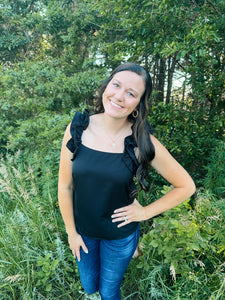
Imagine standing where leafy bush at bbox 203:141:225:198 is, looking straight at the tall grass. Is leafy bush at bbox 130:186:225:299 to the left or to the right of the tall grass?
left

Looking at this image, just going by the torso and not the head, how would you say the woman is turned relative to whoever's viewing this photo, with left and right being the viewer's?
facing the viewer

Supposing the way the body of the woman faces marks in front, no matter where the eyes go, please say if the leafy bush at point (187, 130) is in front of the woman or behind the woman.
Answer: behind

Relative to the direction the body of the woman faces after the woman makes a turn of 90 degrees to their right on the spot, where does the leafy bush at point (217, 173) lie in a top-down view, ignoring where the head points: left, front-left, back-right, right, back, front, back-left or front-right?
back-right

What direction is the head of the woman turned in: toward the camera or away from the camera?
toward the camera
